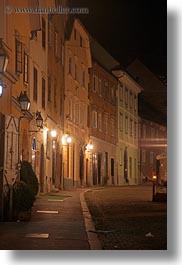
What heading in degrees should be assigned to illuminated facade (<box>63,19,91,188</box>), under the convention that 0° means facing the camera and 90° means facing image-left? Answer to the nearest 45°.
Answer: approximately 315°

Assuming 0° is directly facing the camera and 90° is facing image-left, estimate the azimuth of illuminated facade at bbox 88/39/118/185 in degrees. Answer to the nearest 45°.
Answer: approximately 315°

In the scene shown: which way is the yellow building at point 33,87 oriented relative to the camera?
to the viewer's right
